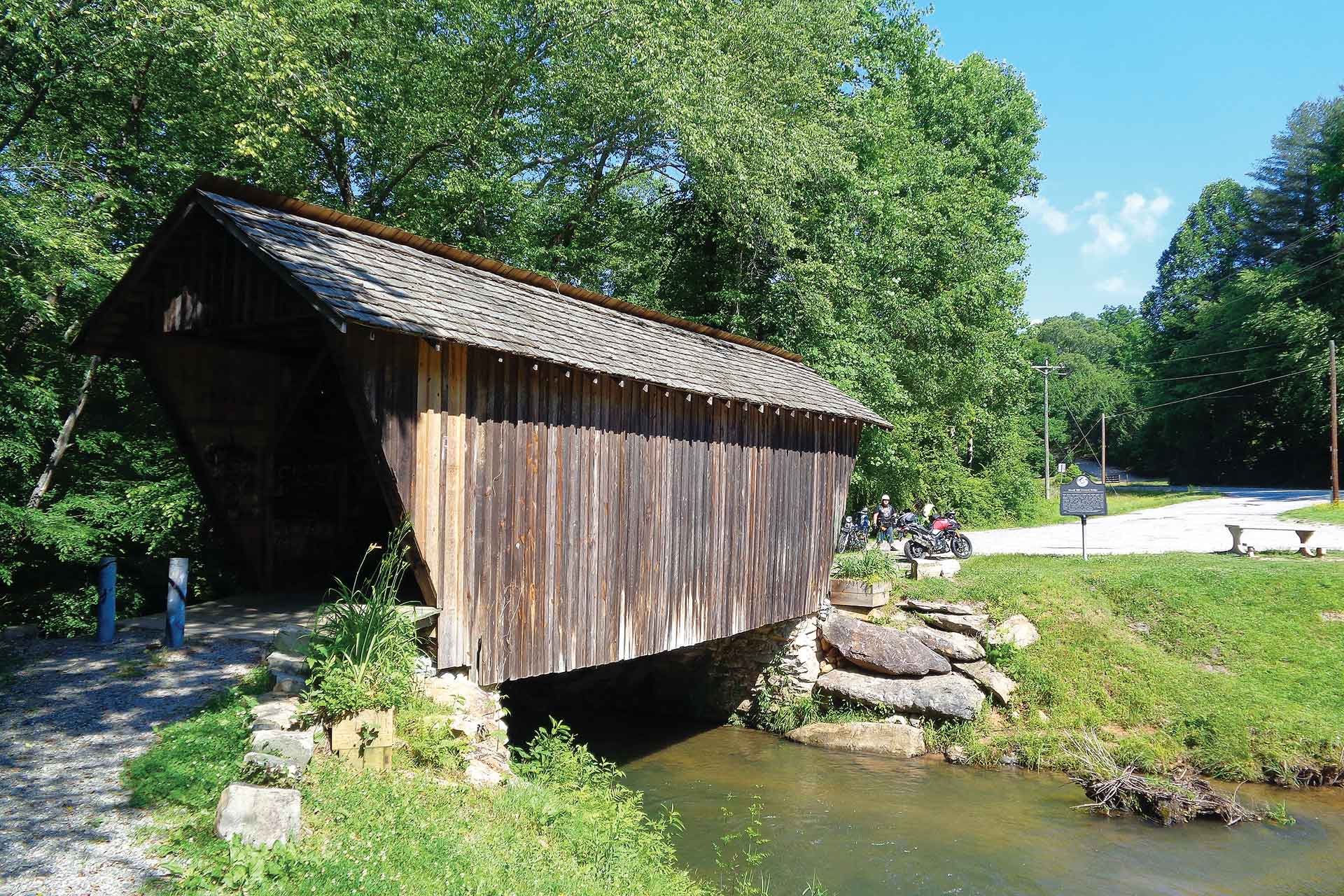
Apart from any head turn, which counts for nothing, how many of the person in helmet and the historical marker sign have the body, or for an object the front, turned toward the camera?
2

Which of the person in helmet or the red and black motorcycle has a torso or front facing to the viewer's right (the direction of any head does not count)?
the red and black motorcycle

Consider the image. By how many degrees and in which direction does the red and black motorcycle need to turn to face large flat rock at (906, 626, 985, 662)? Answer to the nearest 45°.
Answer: approximately 90° to its right

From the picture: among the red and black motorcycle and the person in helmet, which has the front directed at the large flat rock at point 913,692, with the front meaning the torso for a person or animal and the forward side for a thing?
the person in helmet

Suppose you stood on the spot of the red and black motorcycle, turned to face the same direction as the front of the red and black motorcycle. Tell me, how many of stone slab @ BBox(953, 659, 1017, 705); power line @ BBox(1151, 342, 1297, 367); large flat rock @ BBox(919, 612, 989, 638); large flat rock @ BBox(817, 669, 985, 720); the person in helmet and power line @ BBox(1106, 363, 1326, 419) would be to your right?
3

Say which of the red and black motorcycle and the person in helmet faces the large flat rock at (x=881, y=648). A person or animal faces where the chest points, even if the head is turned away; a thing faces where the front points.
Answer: the person in helmet

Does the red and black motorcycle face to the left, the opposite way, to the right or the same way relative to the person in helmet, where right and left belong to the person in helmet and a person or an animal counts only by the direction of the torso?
to the left

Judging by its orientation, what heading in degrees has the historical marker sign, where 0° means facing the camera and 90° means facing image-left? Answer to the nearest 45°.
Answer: approximately 0°

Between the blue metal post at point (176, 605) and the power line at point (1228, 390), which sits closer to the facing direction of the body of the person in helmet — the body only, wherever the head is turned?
the blue metal post

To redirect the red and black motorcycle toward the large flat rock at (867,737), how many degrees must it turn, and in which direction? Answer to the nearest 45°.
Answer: approximately 90° to its right

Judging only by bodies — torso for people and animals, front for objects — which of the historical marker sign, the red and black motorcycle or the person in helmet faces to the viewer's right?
the red and black motorcycle

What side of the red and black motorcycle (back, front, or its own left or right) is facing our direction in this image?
right
